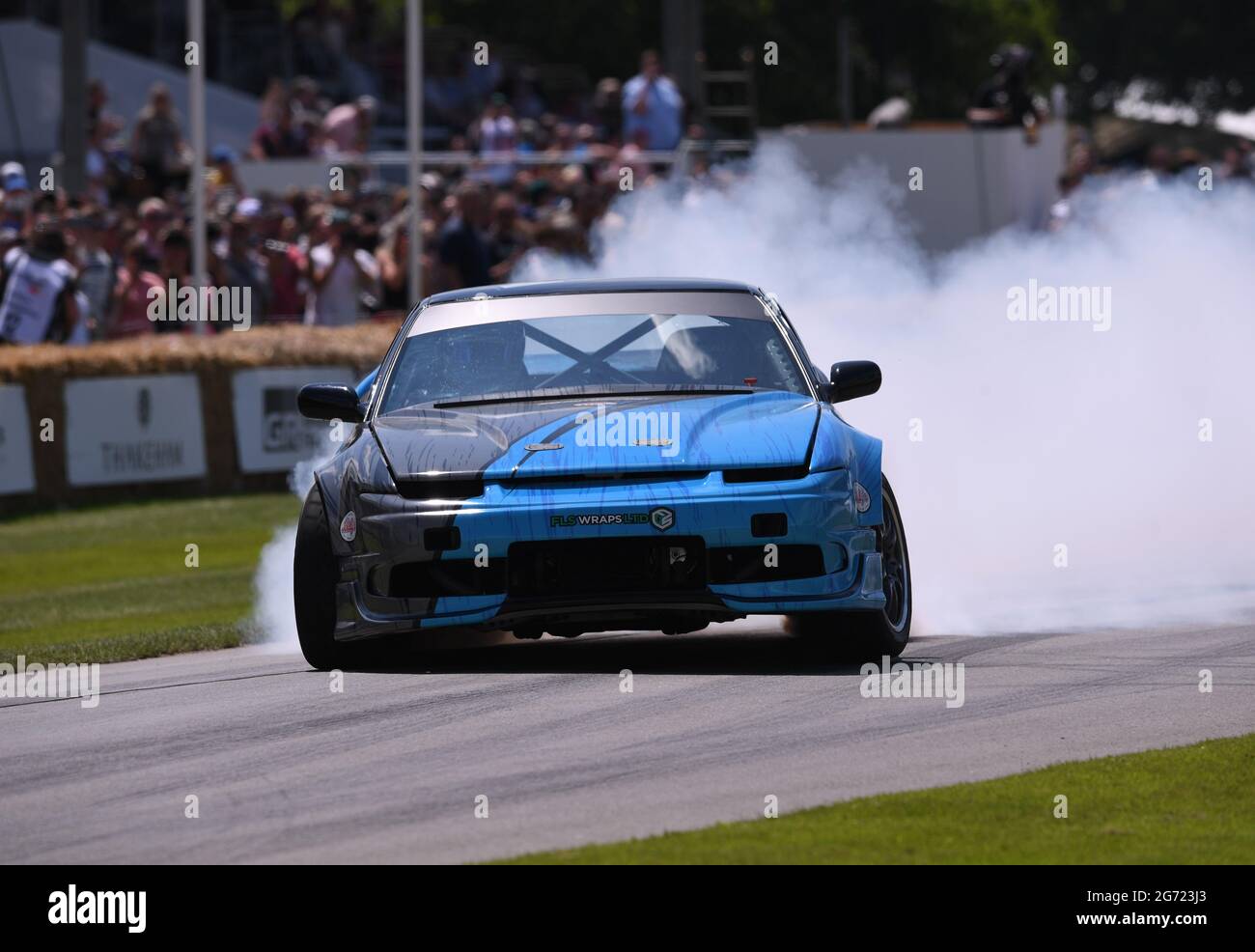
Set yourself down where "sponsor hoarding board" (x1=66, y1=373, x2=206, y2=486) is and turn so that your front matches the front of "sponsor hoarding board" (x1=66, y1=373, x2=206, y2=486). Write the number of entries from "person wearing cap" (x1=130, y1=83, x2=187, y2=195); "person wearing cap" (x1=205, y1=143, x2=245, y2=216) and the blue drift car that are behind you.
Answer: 2

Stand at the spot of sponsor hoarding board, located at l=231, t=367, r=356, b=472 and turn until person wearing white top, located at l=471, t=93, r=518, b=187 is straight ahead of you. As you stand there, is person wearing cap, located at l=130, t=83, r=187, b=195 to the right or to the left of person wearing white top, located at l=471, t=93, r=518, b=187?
left

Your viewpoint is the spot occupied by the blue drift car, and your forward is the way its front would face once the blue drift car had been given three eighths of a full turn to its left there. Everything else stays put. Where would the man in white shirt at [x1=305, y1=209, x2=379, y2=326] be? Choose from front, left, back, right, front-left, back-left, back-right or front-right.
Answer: front-left

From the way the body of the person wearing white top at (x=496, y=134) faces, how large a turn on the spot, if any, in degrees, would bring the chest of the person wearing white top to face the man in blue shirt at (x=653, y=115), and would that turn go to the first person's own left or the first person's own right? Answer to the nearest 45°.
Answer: approximately 45° to the first person's own left

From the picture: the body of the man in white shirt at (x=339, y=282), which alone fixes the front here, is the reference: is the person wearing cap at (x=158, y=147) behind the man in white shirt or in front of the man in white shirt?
behind

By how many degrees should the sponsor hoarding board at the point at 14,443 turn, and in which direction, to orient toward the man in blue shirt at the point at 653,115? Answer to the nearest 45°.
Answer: approximately 135° to its left

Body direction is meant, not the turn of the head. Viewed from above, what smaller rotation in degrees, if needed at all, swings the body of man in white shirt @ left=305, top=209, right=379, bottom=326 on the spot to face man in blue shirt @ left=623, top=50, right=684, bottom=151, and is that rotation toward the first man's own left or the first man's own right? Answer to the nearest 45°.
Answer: approximately 135° to the first man's own left

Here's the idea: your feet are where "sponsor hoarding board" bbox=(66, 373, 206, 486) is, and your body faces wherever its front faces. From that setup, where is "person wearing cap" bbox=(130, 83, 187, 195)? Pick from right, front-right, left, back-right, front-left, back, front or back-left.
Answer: back

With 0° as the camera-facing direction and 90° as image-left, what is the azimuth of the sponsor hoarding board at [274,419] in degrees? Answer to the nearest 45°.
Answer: approximately 0°
